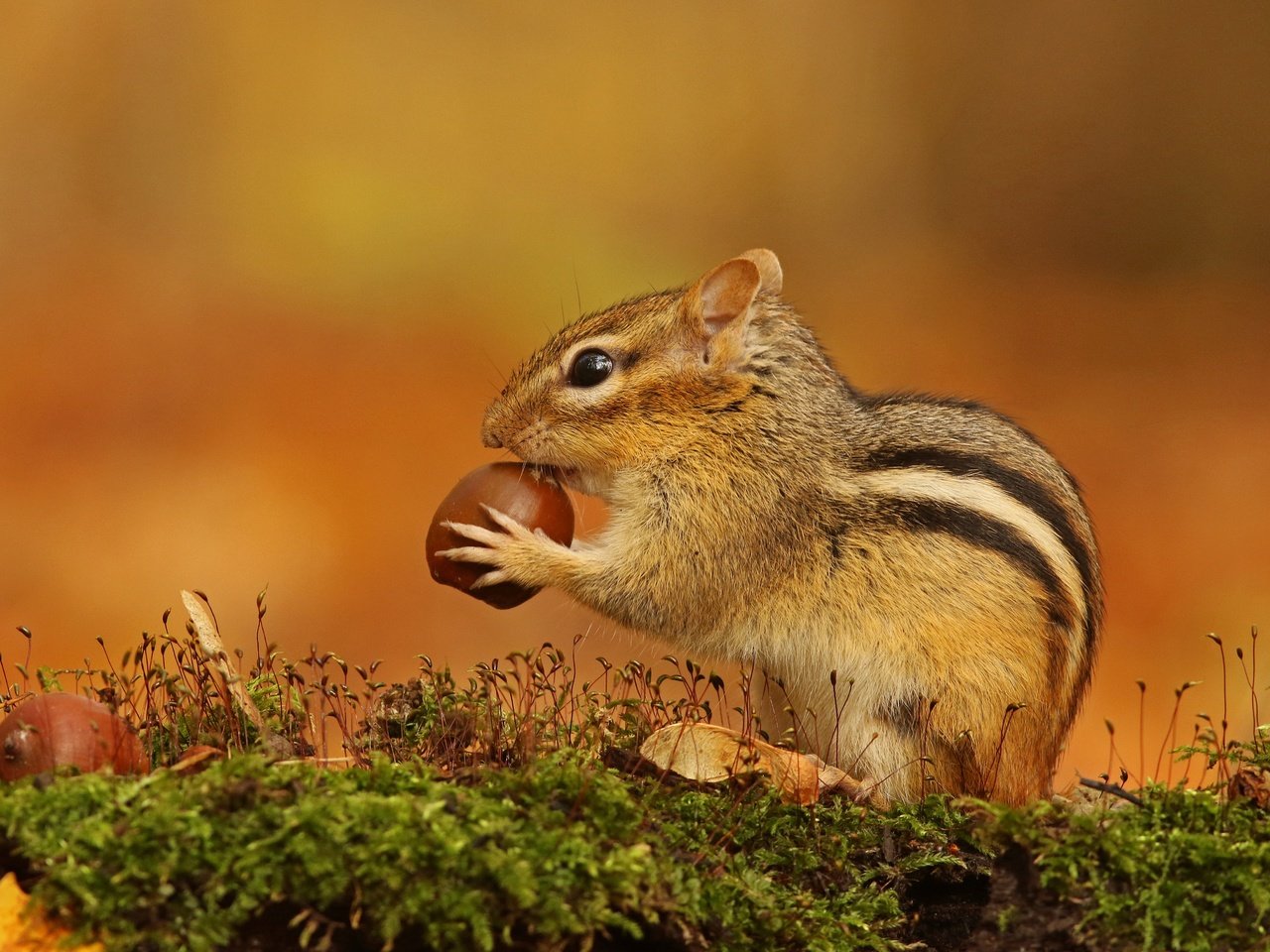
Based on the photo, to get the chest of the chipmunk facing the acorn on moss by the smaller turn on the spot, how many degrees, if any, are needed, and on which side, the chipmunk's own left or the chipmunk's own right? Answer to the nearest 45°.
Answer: approximately 45° to the chipmunk's own left

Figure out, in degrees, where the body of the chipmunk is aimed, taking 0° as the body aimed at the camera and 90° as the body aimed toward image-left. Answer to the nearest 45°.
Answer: approximately 90°
